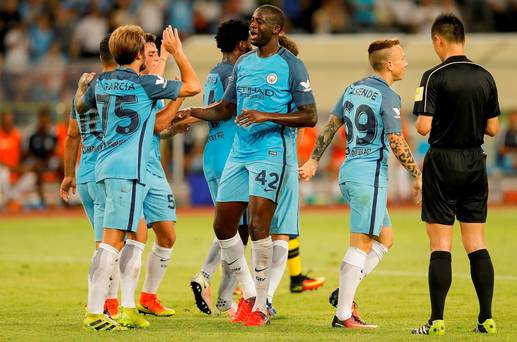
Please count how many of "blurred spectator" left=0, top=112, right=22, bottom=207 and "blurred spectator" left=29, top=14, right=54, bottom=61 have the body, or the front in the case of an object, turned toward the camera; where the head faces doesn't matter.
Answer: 2

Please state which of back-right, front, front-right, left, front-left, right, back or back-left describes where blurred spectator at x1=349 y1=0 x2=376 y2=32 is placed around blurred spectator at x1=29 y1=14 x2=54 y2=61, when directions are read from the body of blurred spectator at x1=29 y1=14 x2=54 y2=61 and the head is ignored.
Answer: left

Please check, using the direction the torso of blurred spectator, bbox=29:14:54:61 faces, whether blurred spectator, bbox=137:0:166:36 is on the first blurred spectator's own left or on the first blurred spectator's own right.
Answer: on the first blurred spectator's own left

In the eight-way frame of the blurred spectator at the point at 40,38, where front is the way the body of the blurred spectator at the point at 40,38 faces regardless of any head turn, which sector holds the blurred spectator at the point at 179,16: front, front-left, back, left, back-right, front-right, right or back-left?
left

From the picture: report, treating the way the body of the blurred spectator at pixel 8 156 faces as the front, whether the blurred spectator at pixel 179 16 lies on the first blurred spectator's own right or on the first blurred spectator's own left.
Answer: on the first blurred spectator's own left

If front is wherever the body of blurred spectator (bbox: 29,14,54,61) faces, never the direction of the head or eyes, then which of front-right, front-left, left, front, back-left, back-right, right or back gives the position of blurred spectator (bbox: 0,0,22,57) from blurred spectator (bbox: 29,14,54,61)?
back-right

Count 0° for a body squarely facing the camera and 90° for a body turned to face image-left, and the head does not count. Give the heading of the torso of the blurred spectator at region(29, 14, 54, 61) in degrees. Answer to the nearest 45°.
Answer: approximately 0°

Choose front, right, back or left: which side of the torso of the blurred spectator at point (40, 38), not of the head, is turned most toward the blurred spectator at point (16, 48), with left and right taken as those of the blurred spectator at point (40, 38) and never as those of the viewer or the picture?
right

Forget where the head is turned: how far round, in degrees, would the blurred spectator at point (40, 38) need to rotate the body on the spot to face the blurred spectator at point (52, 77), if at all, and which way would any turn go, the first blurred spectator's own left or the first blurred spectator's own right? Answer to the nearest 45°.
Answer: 0° — they already face them

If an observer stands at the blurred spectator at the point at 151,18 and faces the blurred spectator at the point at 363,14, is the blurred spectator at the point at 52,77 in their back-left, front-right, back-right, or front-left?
back-right

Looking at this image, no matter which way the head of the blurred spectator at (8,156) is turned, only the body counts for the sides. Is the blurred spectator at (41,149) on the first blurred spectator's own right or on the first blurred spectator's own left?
on the first blurred spectator's own left
